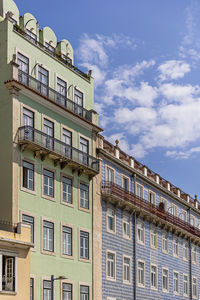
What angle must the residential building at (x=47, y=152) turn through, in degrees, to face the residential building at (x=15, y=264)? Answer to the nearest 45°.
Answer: approximately 45° to its right
